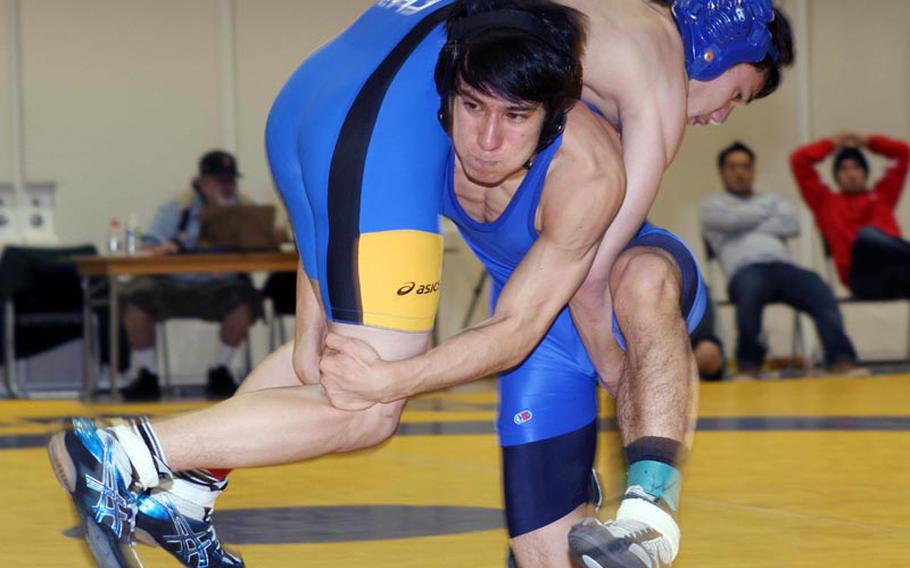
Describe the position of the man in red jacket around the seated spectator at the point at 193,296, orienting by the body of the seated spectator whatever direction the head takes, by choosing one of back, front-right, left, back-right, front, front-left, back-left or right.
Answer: left

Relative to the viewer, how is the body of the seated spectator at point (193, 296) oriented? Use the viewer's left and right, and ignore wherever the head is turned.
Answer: facing the viewer

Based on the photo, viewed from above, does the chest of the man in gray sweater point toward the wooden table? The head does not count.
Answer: no

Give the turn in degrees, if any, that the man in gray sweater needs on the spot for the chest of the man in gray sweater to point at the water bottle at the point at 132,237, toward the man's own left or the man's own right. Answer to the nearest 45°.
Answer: approximately 90° to the man's own right

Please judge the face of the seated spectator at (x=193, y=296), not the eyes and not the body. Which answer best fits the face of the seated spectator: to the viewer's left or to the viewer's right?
to the viewer's right

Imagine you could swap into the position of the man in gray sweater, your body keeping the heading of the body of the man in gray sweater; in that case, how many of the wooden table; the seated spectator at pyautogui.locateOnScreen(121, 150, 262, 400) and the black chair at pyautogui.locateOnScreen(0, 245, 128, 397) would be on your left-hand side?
0

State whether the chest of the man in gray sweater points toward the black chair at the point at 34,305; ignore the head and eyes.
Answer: no

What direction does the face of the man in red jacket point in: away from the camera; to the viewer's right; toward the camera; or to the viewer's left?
toward the camera

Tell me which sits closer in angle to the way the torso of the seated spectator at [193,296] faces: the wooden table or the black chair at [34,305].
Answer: the wooden table

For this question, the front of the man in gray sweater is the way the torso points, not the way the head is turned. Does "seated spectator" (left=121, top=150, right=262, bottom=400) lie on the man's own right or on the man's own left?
on the man's own right

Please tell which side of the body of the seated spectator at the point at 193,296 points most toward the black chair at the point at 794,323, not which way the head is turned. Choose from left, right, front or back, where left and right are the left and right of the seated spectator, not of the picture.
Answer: left

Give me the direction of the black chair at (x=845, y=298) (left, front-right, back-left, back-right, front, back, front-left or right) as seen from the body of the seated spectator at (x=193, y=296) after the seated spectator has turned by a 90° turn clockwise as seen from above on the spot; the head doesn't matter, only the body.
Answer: back

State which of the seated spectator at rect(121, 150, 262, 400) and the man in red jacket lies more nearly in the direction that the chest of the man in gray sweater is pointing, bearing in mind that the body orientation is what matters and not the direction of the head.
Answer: the seated spectator

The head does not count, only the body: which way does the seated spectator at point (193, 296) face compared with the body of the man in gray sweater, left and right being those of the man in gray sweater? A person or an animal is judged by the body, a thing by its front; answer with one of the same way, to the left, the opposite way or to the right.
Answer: the same way

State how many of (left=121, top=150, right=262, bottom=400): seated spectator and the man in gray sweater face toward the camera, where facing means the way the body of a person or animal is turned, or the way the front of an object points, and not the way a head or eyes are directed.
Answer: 2

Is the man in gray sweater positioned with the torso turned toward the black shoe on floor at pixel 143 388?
no
